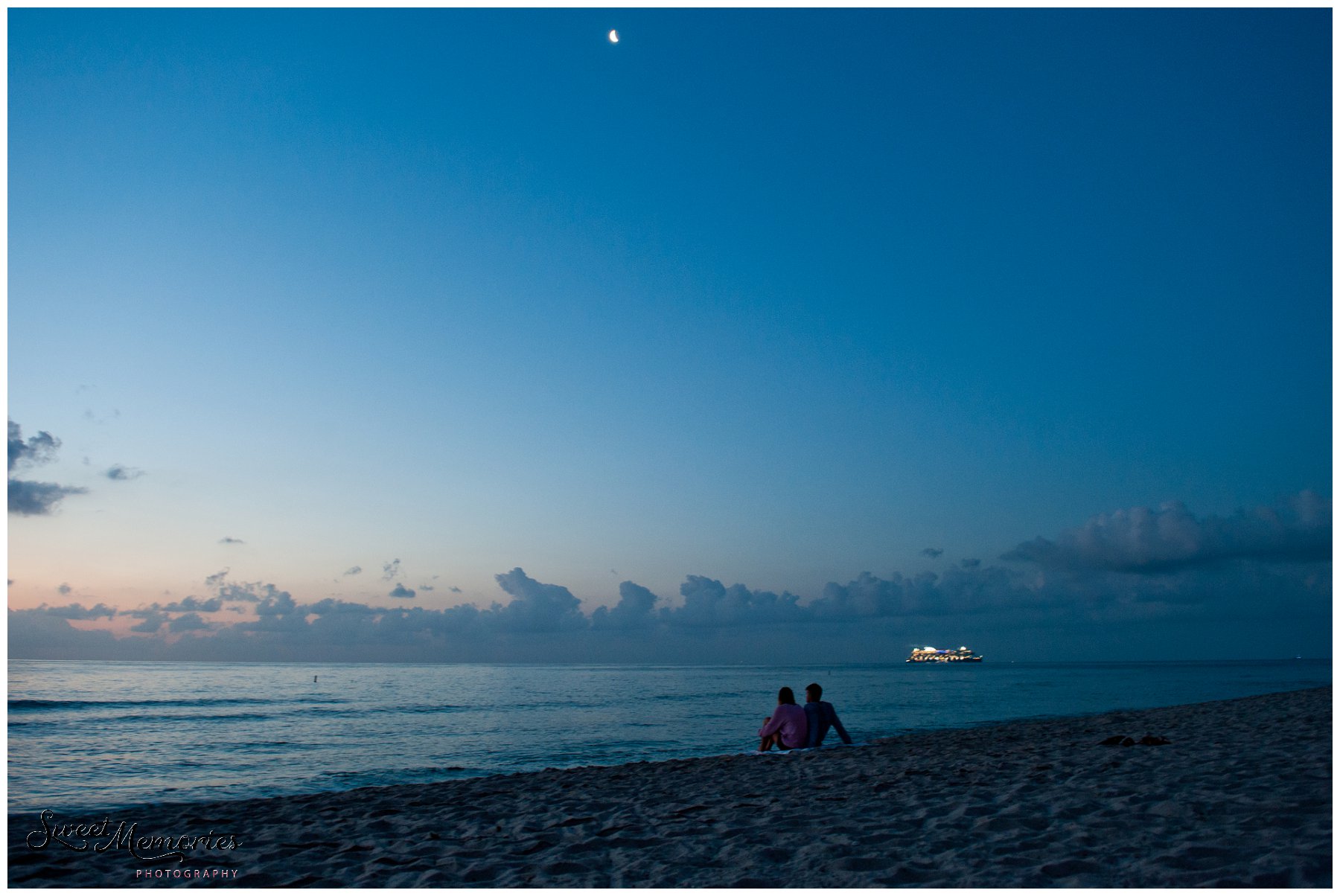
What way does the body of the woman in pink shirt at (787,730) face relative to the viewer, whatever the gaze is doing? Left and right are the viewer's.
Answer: facing away from the viewer and to the left of the viewer

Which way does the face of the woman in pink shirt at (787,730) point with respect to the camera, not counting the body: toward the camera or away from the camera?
away from the camera

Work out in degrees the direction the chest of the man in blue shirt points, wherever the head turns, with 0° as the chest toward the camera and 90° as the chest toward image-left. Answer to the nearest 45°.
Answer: approximately 135°
